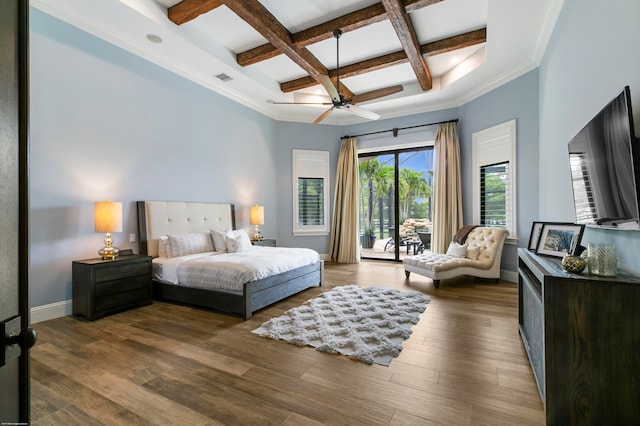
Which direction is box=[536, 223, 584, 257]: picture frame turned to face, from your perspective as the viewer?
facing the viewer and to the left of the viewer

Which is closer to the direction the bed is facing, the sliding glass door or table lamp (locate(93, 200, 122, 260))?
the sliding glass door

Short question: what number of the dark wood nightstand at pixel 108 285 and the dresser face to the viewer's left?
1

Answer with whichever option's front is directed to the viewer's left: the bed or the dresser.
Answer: the dresser

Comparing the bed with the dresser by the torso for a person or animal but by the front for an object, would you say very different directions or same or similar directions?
very different directions

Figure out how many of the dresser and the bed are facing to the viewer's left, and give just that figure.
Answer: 1

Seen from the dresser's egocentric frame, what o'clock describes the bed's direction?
The bed is roughly at 12 o'clock from the dresser.

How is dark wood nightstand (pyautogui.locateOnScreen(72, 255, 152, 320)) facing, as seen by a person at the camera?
facing the viewer and to the right of the viewer

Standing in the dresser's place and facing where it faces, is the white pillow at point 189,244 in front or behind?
in front

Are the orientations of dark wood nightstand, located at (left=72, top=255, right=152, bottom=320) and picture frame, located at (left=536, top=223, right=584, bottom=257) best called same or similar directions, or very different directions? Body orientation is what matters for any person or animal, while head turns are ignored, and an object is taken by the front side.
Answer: very different directions

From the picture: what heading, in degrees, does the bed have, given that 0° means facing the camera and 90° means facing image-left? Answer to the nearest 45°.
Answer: approximately 315°

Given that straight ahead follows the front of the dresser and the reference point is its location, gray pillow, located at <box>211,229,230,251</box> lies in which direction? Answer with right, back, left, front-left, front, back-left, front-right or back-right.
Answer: front

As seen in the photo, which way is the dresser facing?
to the viewer's left

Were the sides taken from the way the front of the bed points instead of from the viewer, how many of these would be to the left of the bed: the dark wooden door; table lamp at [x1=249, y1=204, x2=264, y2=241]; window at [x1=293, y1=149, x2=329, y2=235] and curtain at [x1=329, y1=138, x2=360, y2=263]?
3
